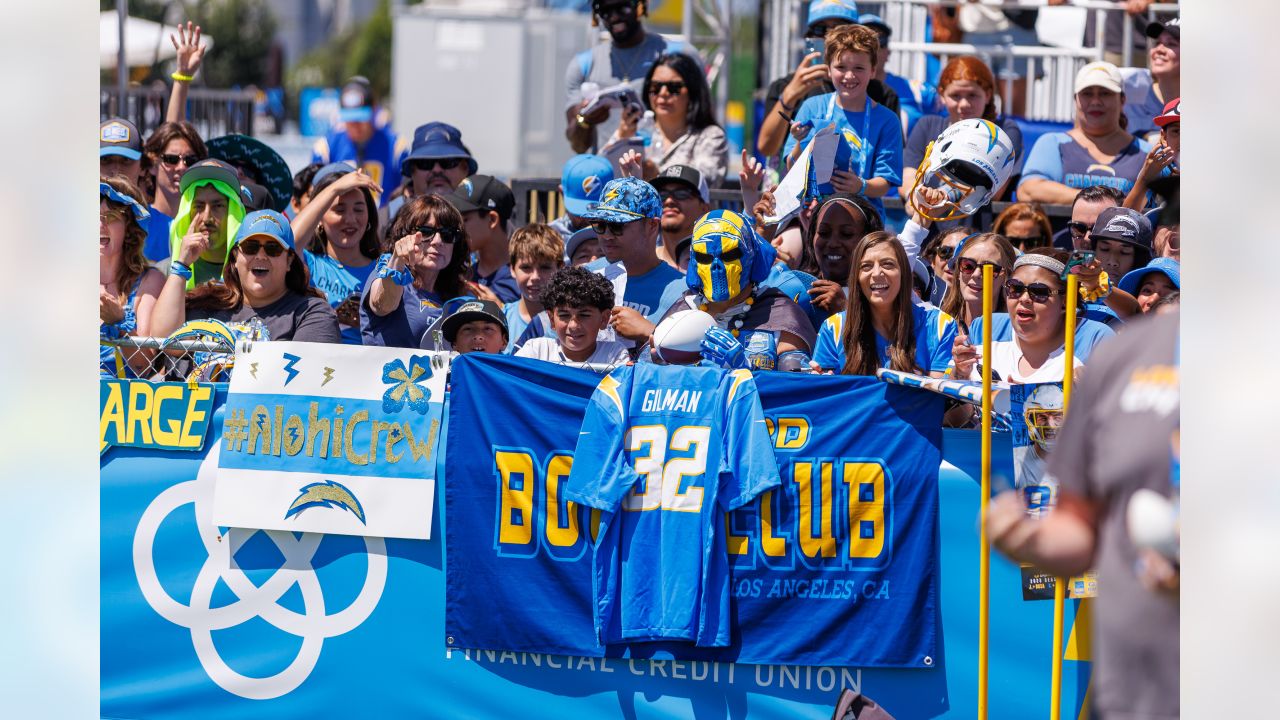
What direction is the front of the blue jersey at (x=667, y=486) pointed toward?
away from the camera

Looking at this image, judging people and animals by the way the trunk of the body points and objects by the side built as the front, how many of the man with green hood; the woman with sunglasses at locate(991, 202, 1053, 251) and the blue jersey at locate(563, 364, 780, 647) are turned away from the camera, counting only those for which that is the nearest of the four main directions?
1

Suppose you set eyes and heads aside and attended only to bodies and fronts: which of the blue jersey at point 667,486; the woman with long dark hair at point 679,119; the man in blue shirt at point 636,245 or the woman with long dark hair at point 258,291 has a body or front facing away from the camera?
the blue jersey

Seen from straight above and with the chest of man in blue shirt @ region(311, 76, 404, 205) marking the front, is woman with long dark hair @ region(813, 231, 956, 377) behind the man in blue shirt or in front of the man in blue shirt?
in front

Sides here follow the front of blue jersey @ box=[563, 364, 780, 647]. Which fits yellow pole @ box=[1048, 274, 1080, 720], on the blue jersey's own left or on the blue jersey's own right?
on the blue jersey's own right

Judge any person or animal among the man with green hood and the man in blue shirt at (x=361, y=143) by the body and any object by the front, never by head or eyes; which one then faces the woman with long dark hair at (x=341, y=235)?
the man in blue shirt

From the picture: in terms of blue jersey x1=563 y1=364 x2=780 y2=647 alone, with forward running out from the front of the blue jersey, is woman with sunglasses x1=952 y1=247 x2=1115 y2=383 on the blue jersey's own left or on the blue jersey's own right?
on the blue jersey's own right

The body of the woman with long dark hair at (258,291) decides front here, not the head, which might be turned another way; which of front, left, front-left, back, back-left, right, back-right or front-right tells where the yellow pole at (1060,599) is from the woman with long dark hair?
front-left

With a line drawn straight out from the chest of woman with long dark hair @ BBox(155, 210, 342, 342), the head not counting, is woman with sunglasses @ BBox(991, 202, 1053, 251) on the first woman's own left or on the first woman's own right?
on the first woman's own left

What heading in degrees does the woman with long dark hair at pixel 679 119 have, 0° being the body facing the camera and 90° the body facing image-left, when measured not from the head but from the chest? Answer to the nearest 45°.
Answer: approximately 45°

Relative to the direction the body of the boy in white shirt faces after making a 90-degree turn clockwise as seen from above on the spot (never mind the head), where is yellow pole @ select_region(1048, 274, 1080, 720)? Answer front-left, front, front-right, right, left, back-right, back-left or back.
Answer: back-left

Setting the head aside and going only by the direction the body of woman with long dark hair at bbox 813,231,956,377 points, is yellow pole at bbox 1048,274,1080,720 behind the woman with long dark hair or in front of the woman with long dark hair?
in front

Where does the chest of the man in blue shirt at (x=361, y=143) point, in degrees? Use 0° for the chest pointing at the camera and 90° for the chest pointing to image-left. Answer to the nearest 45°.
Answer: approximately 0°

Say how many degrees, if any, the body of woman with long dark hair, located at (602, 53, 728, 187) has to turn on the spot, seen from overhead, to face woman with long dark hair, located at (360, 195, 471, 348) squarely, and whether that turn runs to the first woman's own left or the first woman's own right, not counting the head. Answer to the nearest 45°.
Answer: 0° — they already face them
